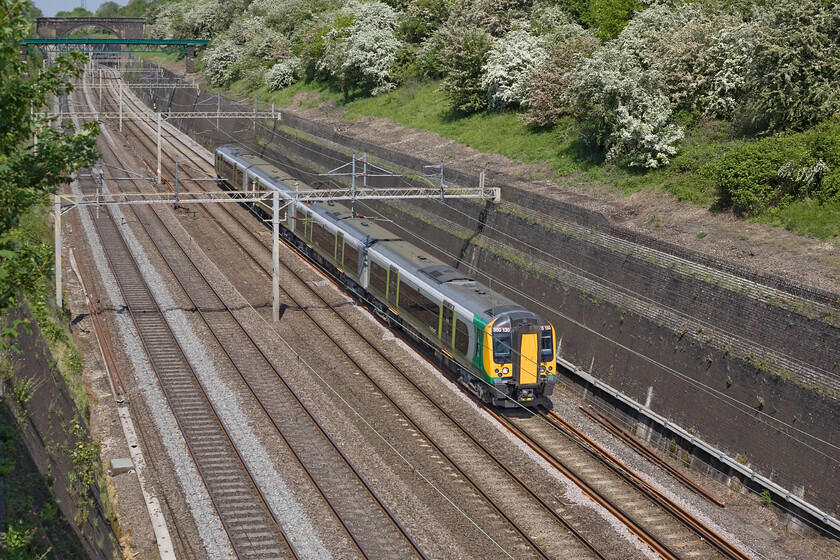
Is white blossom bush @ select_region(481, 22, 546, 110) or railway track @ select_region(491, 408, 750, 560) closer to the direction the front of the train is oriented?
the railway track

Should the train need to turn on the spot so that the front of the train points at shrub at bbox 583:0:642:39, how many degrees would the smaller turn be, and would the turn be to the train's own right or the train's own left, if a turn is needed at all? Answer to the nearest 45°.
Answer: approximately 90° to the train's own left

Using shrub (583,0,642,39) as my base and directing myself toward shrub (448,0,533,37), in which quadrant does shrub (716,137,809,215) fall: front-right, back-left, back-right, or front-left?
back-left

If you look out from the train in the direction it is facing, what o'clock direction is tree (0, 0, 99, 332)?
The tree is roughly at 2 o'clock from the train.

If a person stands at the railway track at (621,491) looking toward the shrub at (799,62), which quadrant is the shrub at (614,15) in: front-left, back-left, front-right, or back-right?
front-left

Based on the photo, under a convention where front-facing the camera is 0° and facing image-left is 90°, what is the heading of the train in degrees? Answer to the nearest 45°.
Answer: approximately 315°

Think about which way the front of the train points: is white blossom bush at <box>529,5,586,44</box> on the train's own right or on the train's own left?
on the train's own left

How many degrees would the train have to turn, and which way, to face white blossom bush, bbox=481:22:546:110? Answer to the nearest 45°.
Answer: approximately 135° to its left

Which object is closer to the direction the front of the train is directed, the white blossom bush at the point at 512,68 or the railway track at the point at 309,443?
the railway track

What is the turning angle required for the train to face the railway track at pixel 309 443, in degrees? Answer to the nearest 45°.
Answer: approximately 90° to its right

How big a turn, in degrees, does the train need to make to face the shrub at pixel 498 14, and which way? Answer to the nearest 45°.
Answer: approximately 135° to its left

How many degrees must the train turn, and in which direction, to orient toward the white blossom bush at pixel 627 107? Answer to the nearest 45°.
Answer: approximately 90° to its left

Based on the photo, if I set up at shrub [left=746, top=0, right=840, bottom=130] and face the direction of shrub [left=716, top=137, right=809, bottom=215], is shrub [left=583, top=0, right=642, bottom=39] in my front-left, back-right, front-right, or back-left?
back-right
